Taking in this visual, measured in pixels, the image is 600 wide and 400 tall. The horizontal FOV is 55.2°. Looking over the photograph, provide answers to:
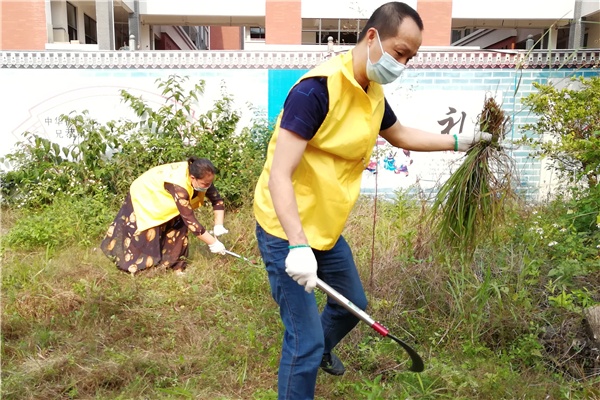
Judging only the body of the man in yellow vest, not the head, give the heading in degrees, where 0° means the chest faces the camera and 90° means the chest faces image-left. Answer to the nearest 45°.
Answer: approximately 315°

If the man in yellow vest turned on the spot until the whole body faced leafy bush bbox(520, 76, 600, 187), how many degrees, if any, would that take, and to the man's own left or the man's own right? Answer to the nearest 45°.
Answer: approximately 90° to the man's own left

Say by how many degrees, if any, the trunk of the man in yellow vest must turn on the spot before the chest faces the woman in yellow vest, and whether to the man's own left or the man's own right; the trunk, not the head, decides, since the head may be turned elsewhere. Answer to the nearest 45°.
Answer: approximately 180°

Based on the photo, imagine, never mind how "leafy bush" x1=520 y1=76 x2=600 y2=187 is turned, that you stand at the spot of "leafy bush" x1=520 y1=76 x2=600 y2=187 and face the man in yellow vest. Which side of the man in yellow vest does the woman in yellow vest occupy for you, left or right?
right

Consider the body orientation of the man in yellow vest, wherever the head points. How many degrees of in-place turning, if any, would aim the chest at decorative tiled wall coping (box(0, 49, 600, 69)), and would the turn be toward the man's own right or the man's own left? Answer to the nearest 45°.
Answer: approximately 135° to the man's own left

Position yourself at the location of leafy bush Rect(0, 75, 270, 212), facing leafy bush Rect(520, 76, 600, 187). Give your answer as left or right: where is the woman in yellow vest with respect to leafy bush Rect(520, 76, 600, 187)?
right

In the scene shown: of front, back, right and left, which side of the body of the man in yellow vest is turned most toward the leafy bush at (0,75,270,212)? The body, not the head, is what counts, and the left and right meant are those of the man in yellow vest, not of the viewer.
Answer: back
